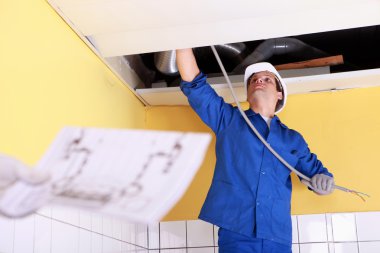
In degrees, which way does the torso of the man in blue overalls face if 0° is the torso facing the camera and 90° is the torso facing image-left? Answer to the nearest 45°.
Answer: approximately 0°

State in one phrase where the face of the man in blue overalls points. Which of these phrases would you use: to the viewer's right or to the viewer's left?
to the viewer's left
